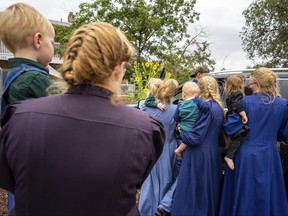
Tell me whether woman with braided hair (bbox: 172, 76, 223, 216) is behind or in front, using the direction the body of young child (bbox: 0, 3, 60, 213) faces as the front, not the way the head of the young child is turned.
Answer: in front

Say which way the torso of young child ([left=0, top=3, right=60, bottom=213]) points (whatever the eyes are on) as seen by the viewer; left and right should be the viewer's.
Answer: facing away from the viewer and to the right of the viewer

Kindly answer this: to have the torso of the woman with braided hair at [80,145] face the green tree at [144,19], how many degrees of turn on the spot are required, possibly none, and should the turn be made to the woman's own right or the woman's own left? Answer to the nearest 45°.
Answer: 0° — they already face it

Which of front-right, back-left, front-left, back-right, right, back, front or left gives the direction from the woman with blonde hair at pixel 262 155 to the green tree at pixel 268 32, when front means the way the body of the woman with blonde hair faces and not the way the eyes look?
front

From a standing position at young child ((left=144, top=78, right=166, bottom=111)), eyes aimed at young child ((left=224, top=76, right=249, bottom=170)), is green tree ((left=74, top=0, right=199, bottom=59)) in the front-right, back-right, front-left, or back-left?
back-left

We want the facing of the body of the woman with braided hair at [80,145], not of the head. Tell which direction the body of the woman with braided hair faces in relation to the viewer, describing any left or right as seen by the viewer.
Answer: facing away from the viewer

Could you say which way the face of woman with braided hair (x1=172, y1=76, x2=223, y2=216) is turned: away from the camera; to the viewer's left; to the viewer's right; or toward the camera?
away from the camera

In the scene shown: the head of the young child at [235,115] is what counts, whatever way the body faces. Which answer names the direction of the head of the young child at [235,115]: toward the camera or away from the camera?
away from the camera

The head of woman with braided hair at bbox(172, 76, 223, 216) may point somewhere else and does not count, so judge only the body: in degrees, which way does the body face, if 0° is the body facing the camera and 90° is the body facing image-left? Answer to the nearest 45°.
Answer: approximately 135°

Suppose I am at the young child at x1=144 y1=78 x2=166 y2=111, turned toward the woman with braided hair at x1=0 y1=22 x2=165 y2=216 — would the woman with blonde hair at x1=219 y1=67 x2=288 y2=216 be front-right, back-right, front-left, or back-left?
front-left

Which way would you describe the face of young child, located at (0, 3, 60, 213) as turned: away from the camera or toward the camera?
away from the camera

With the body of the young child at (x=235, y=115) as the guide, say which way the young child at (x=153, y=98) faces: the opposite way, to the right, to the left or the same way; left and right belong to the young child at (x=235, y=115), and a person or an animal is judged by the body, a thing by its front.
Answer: the same way
